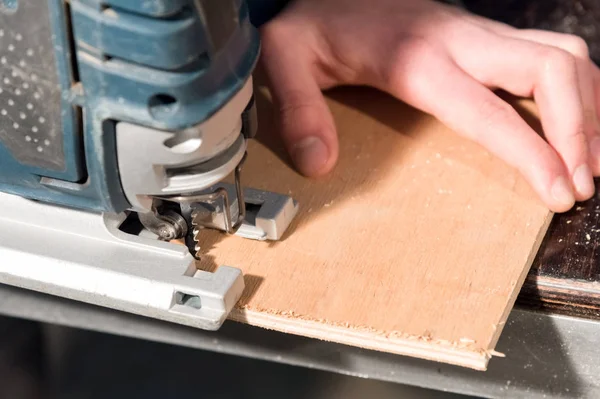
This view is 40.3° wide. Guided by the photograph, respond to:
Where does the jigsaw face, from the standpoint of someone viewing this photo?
facing the viewer and to the right of the viewer
